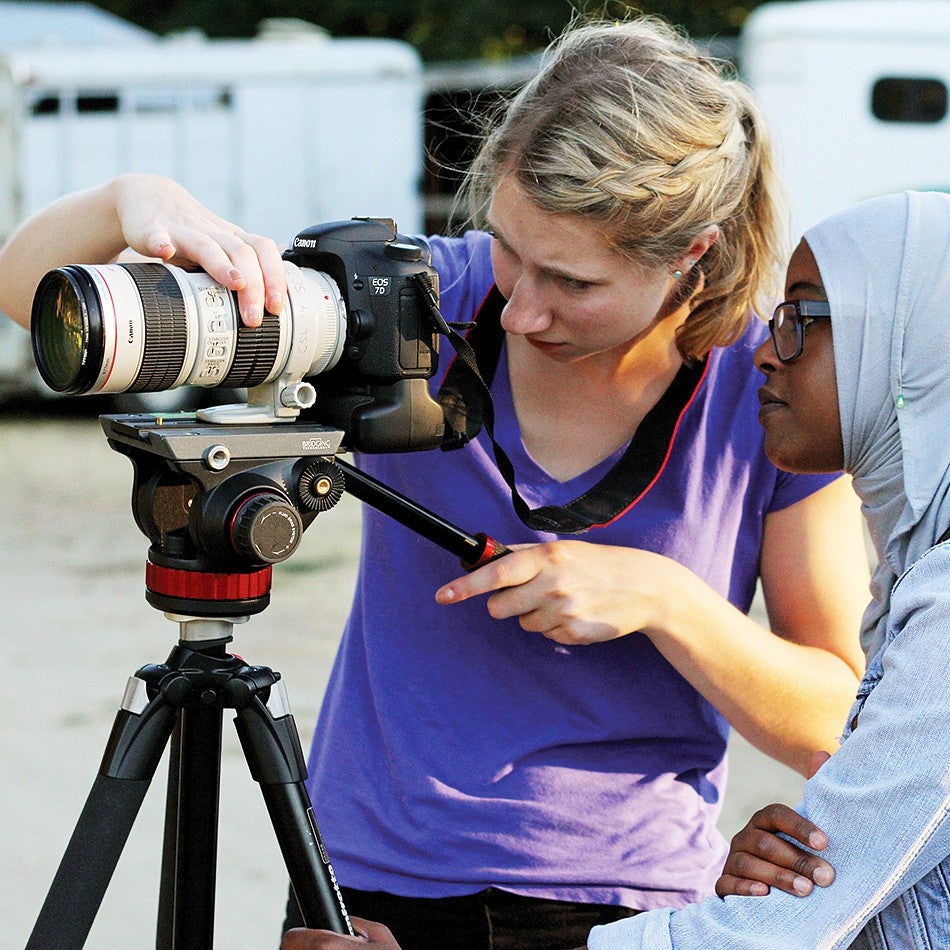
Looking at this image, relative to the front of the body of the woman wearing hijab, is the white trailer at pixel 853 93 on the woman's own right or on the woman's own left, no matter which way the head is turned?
on the woman's own right

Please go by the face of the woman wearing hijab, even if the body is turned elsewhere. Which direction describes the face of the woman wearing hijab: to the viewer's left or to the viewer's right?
to the viewer's left

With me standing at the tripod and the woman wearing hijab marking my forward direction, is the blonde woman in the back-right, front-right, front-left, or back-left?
front-left

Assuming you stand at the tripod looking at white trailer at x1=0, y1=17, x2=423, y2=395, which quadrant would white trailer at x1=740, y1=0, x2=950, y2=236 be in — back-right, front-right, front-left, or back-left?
front-right

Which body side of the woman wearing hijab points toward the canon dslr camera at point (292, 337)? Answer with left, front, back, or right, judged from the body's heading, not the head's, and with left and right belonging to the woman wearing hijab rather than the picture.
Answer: front

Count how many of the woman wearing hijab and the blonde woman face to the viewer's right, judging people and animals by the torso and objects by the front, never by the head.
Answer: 0

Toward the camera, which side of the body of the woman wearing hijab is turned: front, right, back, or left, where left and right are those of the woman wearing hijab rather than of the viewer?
left

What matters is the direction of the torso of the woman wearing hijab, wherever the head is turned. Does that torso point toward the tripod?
yes

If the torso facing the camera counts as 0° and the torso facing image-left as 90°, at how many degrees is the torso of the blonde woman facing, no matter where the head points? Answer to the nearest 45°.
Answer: approximately 45°

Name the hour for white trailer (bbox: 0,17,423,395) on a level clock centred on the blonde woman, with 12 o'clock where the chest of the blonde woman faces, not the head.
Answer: The white trailer is roughly at 4 o'clock from the blonde woman.

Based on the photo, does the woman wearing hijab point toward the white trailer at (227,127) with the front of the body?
no

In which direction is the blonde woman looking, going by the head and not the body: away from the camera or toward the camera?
toward the camera
